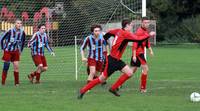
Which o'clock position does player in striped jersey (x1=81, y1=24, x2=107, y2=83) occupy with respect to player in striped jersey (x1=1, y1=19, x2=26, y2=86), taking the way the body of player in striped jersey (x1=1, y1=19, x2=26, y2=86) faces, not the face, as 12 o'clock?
player in striped jersey (x1=81, y1=24, x2=107, y2=83) is roughly at 10 o'clock from player in striped jersey (x1=1, y1=19, x2=26, y2=86).

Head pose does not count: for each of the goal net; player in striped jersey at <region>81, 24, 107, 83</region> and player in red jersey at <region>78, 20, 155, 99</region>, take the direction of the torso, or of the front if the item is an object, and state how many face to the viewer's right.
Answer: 1

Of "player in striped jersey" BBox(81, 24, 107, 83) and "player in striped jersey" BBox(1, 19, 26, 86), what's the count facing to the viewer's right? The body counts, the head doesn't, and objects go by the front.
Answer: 0

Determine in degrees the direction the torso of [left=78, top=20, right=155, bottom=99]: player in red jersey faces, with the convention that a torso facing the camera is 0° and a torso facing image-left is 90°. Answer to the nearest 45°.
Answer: approximately 270°

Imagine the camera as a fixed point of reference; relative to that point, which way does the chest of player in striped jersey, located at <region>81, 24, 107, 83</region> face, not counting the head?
toward the camera

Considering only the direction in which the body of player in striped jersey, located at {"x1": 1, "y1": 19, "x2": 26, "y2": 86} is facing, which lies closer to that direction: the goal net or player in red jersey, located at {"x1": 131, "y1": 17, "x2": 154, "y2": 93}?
the player in red jersey

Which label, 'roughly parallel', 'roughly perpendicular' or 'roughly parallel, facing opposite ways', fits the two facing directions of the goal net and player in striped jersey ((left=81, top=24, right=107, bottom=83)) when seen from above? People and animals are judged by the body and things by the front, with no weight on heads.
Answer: roughly parallel

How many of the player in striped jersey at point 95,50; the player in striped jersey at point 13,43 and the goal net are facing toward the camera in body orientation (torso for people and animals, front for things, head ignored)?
3

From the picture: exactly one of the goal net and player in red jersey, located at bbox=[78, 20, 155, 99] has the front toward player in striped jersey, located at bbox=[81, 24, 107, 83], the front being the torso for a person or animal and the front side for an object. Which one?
the goal net

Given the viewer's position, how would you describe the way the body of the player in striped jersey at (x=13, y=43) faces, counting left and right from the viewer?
facing the viewer

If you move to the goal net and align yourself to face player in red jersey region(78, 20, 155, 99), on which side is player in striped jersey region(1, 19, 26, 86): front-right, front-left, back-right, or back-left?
front-right

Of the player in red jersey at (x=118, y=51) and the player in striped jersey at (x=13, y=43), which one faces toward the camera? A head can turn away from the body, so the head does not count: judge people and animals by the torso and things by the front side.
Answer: the player in striped jersey

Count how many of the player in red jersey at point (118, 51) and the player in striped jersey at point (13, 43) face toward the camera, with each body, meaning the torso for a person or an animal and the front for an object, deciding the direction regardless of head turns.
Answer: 1
